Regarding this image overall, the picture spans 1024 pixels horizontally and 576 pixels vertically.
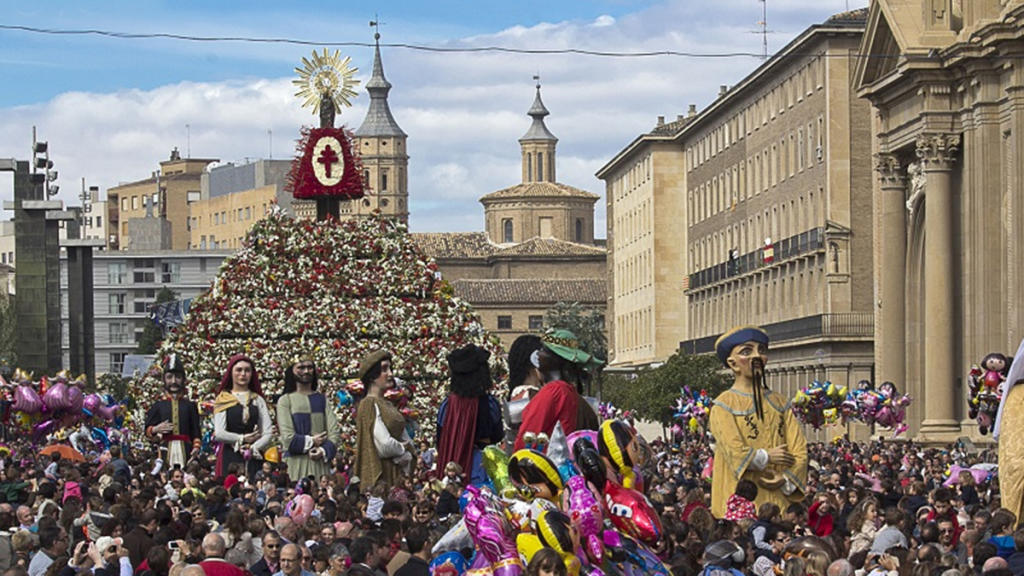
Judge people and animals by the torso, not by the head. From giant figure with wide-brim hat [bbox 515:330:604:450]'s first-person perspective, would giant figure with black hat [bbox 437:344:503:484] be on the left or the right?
on its left

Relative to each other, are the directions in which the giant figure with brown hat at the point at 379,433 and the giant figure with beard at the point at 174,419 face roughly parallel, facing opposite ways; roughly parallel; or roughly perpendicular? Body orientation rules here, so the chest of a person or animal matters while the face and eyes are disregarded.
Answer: roughly perpendicular

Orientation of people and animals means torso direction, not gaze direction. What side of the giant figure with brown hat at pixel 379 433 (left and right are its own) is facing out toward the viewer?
right

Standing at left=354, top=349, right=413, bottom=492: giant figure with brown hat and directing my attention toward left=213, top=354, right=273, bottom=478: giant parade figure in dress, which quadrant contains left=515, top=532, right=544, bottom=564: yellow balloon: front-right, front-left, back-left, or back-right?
back-left

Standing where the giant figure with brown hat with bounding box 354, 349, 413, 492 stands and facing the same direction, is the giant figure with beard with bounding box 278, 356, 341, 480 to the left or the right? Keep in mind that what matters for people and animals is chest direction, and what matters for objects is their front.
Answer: on its left
